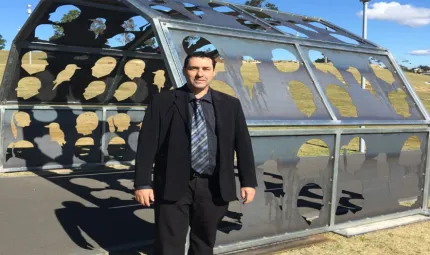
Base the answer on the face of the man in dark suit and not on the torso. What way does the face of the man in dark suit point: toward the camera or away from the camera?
toward the camera

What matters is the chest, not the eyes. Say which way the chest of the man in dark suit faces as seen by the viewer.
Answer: toward the camera
